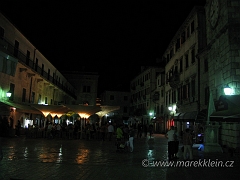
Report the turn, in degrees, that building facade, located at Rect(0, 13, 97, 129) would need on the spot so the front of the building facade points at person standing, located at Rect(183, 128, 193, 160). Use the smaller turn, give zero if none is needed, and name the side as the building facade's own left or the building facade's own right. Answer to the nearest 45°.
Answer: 0° — it already faces them

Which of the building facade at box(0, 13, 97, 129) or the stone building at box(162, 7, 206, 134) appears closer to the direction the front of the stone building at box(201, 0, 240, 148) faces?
the building facade

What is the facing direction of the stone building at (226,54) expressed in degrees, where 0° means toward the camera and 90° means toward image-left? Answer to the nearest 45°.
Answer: approximately 45°

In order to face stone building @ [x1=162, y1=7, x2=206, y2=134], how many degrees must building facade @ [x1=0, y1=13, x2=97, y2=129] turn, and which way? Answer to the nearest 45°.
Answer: approximately 45° to its left

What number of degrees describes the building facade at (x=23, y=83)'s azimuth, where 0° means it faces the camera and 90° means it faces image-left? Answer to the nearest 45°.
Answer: approximately 315°

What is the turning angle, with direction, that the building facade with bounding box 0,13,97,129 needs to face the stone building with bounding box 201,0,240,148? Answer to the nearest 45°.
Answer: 0° — it already faces it

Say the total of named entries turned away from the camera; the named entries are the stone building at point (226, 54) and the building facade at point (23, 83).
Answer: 0

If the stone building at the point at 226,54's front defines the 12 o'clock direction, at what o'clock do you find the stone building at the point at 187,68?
the stone building at the point at 187,68 is roughly at 4 o'clock from the stone building at the point at 226,54.

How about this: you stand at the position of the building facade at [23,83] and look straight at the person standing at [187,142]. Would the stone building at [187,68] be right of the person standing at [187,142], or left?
left
